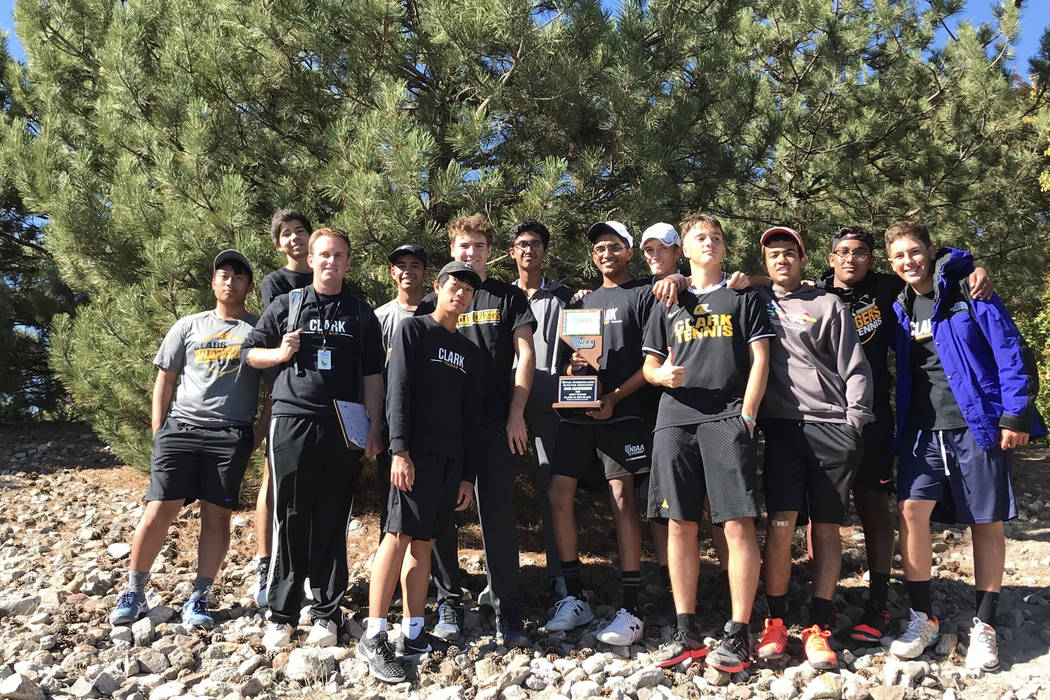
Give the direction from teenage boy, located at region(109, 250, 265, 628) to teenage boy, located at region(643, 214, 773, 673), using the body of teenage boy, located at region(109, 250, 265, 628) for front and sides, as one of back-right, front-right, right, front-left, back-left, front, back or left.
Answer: front-left

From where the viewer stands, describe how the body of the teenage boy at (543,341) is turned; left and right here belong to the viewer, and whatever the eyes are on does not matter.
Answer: facing the viewer

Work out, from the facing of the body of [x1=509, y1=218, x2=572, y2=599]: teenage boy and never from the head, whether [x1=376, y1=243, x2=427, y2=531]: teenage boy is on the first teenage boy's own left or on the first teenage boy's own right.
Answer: on the first teenage boy's own right

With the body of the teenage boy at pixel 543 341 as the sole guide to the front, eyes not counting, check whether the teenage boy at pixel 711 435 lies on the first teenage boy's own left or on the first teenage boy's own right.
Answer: on the first teenage boy's own left

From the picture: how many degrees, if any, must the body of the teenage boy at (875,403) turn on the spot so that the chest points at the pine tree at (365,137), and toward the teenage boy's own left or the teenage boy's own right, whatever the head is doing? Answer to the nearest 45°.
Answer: approximately 90° to the teenage boy's own right

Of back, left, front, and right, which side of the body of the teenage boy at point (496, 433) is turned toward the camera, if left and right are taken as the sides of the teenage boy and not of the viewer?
front
